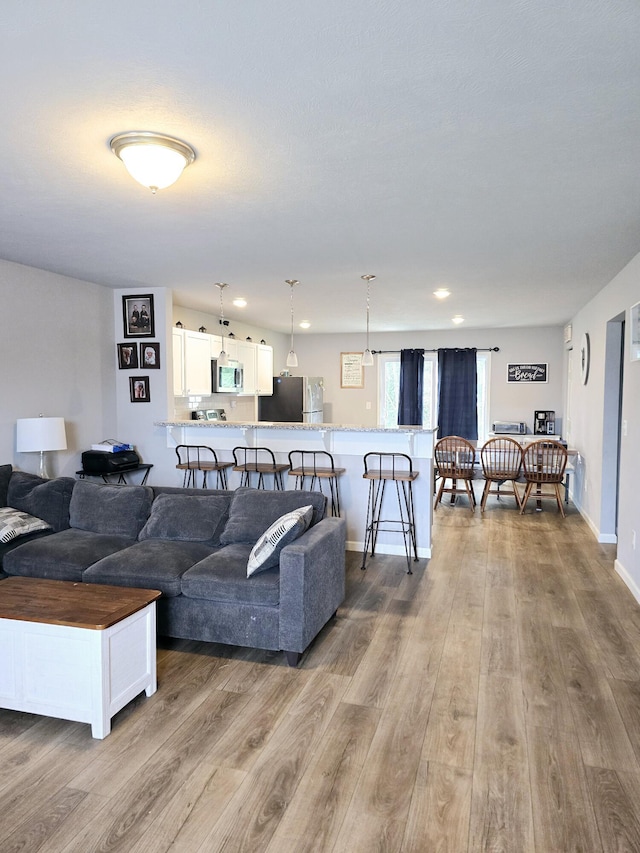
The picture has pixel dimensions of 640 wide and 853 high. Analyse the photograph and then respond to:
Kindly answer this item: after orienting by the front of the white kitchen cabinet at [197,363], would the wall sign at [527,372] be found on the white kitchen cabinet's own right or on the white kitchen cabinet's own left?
on the white kitchen cabinet's own left

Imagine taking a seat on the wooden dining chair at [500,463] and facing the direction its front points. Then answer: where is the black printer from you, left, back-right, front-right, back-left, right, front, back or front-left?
back-left

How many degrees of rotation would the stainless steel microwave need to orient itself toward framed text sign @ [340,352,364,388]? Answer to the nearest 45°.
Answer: approximately 90° to its left

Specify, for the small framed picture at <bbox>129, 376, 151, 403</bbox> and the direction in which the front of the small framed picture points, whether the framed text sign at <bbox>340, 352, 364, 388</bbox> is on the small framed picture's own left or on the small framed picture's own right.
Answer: on the small framed picture's own left

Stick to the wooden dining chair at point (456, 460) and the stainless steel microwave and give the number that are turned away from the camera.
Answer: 1

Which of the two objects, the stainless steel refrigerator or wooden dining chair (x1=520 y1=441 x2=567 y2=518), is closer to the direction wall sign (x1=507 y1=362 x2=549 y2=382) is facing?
the wooden dining chair

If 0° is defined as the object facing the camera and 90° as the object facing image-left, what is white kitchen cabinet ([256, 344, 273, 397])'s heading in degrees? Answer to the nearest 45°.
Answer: approximately 315°

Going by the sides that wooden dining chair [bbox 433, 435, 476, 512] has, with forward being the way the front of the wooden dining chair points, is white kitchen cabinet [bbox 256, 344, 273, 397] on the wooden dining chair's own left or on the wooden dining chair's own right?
on the wooden dining chair's own left

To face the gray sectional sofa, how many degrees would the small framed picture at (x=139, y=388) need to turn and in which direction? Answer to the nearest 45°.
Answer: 0° — it already faces it

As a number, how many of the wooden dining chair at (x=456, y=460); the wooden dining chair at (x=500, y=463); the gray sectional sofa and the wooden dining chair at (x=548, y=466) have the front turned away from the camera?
3

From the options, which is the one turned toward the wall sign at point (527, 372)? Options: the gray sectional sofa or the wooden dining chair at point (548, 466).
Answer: the wooden dining chair

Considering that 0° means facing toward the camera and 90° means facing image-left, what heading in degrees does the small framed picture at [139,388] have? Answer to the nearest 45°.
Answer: approximately 0°

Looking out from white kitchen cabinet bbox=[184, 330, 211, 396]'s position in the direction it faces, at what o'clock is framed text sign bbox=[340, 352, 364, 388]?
The framed text sign is roughly at 9 o'clock from the white kitchen cabinet.

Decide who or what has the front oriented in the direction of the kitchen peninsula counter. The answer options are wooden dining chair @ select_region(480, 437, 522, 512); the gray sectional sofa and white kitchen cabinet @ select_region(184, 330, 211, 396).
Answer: the white kitchen cabinet

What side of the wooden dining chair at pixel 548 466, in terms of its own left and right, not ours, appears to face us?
back
